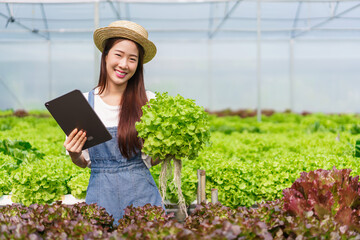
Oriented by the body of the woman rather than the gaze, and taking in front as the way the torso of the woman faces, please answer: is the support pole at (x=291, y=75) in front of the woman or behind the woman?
behind

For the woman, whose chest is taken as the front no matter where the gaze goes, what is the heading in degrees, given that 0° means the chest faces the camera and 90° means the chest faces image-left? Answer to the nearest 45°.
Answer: approximately 0°

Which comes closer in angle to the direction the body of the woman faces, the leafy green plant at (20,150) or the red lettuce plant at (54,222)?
the red lettuce plant

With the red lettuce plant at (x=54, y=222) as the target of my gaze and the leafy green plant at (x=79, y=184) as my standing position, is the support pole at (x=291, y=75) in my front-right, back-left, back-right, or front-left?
back-left

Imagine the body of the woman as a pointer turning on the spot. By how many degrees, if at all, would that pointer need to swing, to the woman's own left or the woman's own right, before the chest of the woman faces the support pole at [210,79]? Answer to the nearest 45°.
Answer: approximately 180°

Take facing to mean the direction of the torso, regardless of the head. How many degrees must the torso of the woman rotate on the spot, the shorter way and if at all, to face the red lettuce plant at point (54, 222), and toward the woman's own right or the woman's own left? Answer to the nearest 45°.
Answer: approximately 45° to the woman's own right
